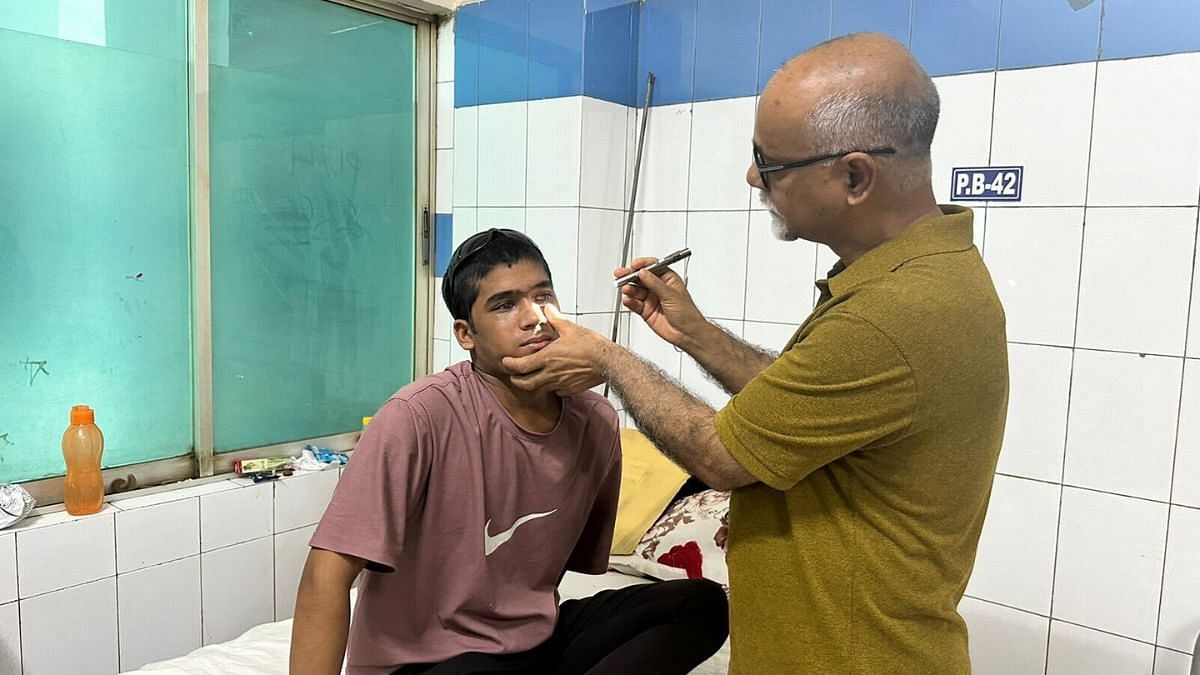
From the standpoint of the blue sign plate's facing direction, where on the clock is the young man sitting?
The young man sitting is roughly at 1 o'clock from the blue sign plate.

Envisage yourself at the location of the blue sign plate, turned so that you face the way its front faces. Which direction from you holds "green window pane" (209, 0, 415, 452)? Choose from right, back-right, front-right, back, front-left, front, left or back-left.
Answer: right

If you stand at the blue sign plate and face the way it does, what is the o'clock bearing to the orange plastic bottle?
The orange plastic bottle is roughly at 2 o'clock from the blue sign plate.

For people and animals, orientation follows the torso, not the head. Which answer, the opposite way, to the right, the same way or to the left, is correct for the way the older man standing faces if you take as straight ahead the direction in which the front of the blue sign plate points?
to the right

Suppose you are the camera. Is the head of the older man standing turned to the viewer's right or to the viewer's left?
to the viewer's left

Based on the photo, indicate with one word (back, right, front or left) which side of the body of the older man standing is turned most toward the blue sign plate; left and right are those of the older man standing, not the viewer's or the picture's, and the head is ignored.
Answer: right

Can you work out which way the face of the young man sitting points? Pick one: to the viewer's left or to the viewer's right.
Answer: to the viewer's right

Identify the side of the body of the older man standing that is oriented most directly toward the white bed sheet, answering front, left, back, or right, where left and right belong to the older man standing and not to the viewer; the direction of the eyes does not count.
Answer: front

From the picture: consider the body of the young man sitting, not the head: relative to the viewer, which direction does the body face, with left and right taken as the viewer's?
facing the viewer and to the right of the viewer

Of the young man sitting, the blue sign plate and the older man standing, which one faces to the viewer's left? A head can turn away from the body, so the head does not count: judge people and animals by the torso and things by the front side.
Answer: the older man standing

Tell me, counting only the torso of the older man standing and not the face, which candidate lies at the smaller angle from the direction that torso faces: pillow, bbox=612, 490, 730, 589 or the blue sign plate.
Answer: the pillow

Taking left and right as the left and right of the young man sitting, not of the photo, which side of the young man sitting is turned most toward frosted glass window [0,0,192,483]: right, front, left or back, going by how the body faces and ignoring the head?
back

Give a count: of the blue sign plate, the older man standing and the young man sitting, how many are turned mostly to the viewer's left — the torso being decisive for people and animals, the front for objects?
1

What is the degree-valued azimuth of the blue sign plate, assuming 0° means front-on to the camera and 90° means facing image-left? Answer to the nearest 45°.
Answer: approximately 0°

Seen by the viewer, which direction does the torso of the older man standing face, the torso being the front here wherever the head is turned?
to the viewer's left

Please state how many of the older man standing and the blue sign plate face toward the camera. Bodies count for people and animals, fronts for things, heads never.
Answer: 1
